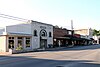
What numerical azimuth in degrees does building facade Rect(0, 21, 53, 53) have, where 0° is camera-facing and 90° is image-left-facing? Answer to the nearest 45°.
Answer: approximately 315°
